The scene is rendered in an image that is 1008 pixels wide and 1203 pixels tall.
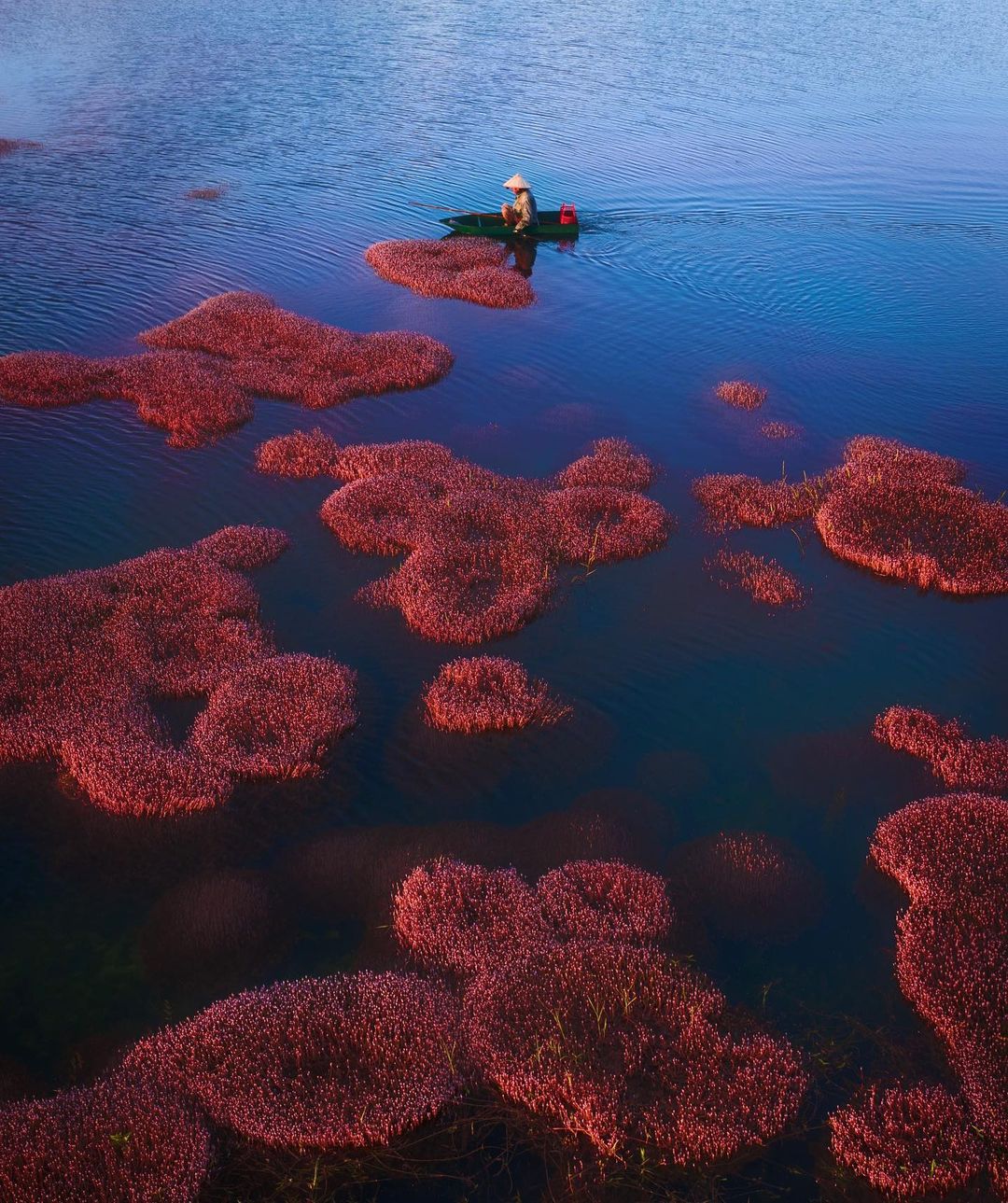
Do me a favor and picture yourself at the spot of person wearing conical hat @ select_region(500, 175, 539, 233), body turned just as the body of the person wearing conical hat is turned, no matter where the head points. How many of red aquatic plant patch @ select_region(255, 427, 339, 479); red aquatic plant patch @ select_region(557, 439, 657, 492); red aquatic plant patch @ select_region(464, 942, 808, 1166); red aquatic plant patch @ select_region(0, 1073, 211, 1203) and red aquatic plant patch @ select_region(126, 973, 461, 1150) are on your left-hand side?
5

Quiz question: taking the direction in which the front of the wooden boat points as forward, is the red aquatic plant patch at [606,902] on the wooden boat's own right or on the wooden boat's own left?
on the wooden boat's own left

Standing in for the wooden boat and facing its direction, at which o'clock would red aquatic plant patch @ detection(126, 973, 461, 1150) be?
The red aquatic plant patch is roughly at 9 o'clock from the wooden boat.

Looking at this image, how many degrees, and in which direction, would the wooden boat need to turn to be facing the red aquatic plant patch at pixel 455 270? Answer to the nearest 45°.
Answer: approximately 90° to its left

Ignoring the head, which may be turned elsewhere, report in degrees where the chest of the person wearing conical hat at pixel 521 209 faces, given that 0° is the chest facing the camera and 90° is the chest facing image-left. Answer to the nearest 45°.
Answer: approximately 90°

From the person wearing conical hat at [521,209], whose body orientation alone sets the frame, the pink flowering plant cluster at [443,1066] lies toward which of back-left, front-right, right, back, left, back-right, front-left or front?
left

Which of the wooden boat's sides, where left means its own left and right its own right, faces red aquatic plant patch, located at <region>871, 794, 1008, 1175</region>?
left

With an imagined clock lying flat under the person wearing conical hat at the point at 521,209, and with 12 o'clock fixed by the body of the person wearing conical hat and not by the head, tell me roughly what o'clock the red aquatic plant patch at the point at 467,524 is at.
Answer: The red aquatic plant patch is roughly at 9 o'clock from the person wearing conical hat.

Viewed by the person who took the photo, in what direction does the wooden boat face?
facing to the left of the viewer

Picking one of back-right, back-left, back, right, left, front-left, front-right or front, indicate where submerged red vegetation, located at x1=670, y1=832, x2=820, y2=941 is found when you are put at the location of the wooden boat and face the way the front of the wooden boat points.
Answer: left
